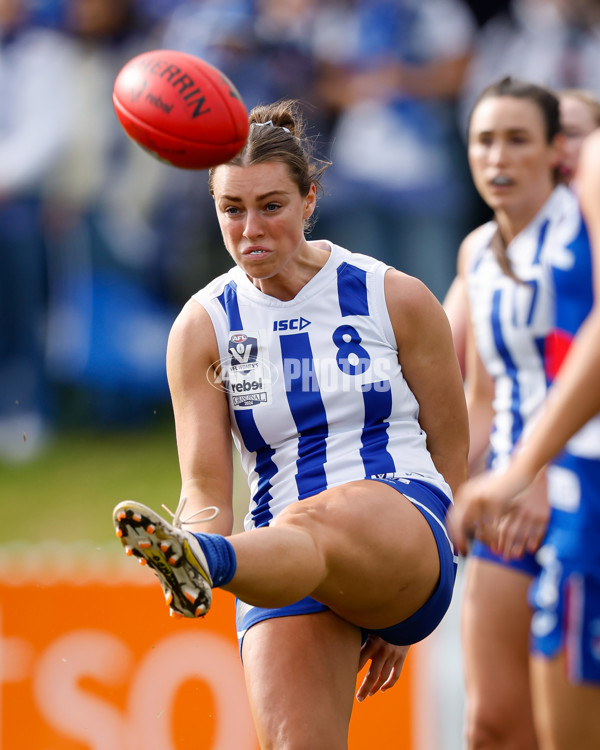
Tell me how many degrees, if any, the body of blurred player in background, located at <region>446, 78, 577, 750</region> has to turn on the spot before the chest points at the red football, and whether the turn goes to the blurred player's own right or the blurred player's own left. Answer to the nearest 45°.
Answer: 0° — they already face it

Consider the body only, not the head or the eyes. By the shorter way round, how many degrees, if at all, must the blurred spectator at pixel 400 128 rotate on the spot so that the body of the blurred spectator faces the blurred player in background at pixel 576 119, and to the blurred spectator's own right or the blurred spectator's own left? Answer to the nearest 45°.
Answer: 0° — they already face them

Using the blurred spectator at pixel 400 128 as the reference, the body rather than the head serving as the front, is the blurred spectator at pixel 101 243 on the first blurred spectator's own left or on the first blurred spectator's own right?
on the first blurred spectator's own right

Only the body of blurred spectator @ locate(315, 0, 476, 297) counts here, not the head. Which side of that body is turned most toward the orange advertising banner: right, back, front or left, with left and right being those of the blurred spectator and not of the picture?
front

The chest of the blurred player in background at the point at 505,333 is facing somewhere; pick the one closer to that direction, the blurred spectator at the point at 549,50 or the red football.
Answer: the red football

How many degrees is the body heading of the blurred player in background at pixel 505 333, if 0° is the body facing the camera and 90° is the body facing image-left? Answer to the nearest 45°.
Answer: approximately 45°

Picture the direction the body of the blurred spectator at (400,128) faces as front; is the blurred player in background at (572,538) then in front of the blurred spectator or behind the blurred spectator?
in front

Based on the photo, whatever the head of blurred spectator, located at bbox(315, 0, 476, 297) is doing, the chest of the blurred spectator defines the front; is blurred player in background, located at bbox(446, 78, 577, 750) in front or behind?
in front

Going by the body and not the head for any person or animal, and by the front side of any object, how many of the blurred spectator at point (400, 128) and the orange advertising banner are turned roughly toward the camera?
2

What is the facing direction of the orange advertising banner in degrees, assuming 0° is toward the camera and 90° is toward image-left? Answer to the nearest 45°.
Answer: approximately 0°
